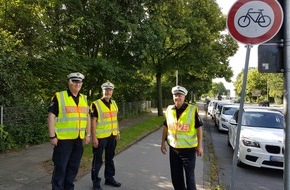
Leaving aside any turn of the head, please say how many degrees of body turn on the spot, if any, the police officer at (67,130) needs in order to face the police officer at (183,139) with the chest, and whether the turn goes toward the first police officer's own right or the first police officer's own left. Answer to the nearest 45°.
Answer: approximately 45° to the first police officer's own left

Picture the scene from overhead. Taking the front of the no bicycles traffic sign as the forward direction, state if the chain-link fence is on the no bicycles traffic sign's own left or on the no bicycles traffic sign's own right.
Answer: on the no bicycles traffic sign's own right

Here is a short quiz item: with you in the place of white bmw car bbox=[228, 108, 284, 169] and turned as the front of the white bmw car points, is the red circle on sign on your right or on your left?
on your right

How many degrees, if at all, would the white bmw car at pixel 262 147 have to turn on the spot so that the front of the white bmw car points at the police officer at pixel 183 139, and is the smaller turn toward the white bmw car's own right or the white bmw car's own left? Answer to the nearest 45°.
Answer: approximately 45° to the white bmw car's own right

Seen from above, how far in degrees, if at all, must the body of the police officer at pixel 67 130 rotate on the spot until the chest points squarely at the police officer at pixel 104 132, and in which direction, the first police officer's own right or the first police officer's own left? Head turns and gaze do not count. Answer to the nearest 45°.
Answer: approximately 90° to the first police officer's own left

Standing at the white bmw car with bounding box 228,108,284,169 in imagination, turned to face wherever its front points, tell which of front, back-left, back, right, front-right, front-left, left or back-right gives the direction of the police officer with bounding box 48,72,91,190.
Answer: right

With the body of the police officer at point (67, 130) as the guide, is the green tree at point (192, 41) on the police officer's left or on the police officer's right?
on the police officer's left

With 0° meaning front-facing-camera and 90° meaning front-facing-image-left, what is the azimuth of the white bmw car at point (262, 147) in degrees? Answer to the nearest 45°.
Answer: approximately 315°

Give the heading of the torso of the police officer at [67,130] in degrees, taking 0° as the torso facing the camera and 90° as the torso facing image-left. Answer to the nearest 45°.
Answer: approximately 315°
